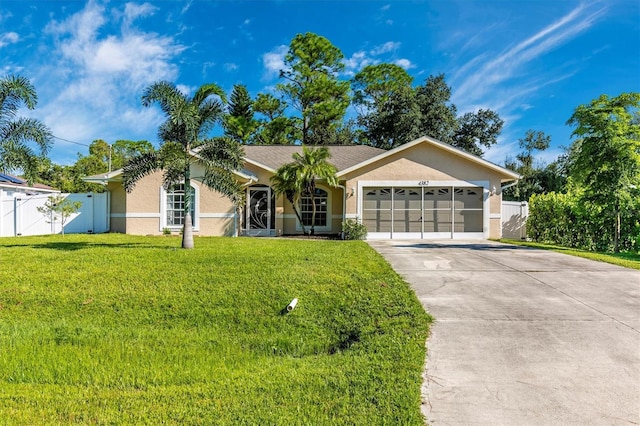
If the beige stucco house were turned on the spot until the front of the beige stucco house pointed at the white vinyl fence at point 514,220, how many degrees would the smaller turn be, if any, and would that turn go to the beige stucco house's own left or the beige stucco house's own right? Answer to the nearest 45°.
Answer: approximately 90° to the beige stucco house's own left

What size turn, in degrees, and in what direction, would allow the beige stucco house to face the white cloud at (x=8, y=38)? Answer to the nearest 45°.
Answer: approximately 90° to its right

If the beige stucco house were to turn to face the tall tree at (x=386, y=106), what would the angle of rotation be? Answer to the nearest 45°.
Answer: approximately 180°

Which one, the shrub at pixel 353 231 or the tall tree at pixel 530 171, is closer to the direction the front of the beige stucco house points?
the shrub

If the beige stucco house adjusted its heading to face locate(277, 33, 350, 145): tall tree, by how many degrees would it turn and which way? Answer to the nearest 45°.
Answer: approximately 180°

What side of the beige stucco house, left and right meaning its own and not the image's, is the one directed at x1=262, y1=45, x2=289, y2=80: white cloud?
back

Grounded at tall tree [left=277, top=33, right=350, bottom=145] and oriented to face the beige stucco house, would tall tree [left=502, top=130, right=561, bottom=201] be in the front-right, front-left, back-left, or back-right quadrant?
front-left

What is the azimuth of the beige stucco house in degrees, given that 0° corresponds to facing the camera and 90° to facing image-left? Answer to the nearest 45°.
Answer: approximately 0°
